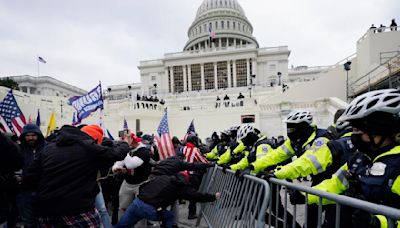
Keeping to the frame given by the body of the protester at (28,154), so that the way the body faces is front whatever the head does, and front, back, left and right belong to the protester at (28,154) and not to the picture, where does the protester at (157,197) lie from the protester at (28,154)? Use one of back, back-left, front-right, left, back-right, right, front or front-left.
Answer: front-left

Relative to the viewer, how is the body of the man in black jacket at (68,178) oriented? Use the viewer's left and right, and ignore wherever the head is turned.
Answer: facing away from the viewer and to the right of the viewer

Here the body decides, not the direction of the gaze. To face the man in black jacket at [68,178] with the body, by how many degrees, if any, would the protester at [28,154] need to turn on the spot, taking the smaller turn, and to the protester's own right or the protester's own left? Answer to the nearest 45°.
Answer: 0° — they already face them

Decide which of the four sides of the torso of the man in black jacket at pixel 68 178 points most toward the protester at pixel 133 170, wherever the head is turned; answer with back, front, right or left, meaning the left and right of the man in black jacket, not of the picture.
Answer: front

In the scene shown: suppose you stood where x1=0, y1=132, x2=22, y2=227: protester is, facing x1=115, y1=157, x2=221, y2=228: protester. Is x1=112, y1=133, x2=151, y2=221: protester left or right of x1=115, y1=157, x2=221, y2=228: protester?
left

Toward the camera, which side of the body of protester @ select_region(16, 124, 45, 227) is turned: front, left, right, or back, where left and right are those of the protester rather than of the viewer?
front
